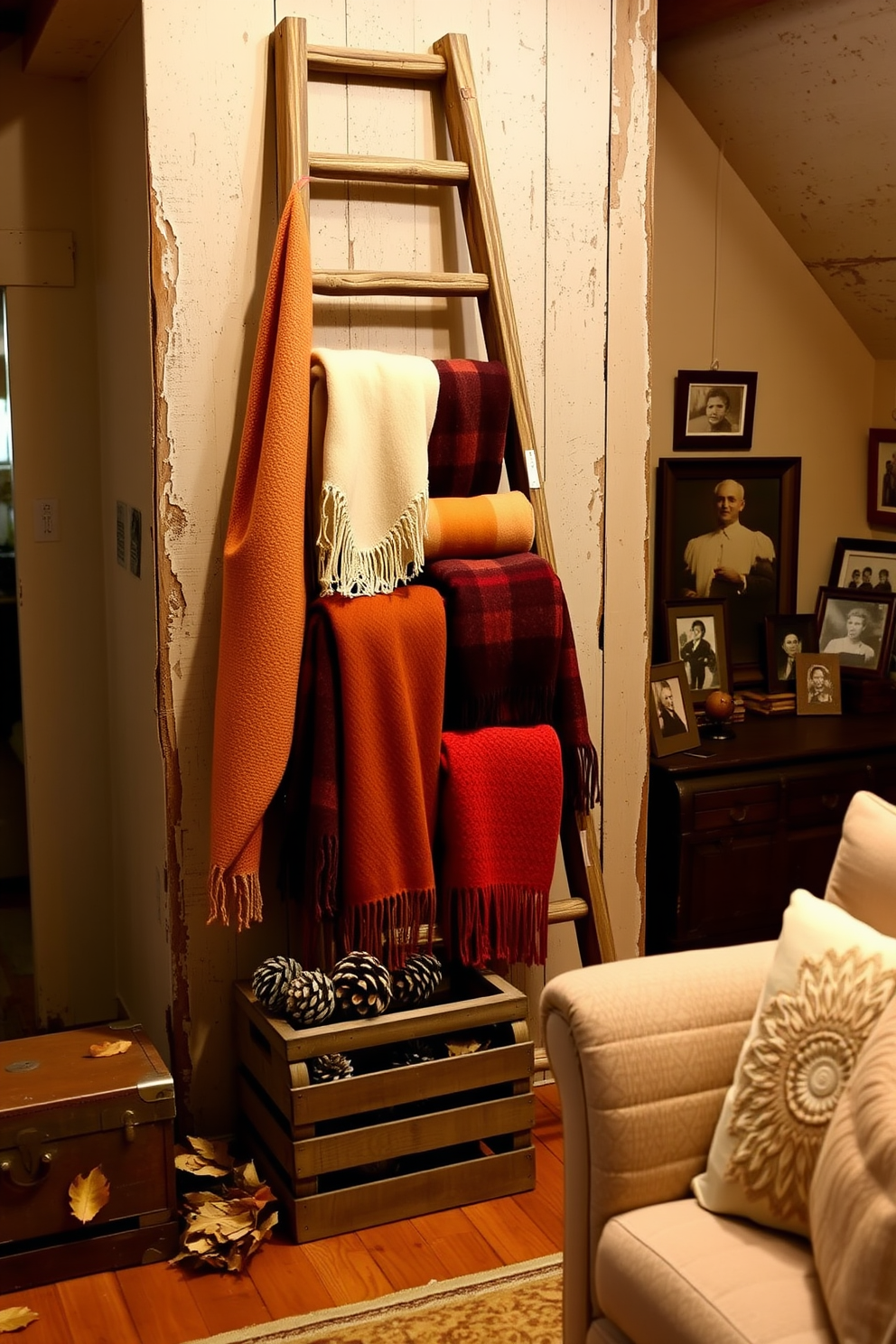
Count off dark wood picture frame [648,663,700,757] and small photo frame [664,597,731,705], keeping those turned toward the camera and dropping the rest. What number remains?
2

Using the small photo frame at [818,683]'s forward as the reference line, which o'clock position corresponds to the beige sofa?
The beige sofa is roughly at 12 o'clock from the small photo frame.

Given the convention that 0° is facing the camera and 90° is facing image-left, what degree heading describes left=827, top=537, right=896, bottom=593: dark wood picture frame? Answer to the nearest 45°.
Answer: approximately 0°

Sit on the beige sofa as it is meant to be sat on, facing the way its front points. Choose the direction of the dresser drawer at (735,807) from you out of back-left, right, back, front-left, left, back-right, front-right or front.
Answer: back-right
